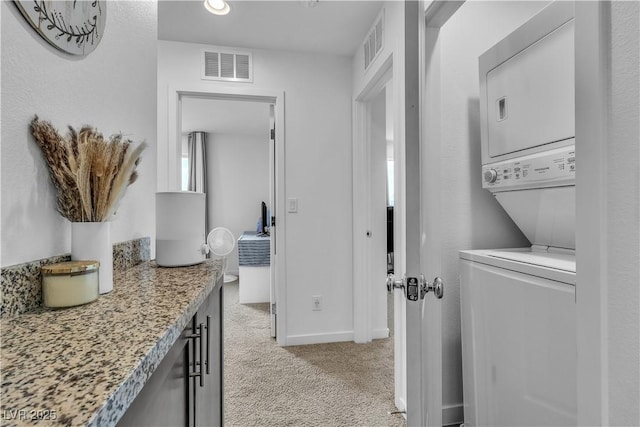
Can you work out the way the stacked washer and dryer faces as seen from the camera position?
facing the viewer and to the left of the viewer

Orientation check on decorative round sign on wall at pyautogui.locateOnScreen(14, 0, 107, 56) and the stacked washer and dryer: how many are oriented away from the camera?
0

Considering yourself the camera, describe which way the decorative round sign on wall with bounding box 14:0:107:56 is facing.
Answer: facing the viewer and to the right of the viewer

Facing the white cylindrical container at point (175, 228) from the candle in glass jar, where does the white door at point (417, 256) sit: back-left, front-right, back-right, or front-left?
front-right

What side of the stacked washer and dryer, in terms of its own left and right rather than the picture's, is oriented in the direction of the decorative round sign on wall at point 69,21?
front

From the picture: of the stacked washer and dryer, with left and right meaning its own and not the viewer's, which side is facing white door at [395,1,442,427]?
front

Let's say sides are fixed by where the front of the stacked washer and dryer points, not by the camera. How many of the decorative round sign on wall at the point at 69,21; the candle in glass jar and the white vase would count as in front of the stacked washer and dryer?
3

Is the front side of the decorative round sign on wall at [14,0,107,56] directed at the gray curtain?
no

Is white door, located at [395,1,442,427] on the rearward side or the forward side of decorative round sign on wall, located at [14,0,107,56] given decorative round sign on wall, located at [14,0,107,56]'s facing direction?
on the forward side

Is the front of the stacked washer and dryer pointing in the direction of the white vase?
yes

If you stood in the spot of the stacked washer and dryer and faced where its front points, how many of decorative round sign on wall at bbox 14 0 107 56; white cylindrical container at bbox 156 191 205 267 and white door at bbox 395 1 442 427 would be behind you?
0

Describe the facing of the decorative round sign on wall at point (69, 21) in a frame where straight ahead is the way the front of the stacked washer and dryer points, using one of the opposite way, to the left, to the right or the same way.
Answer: the opposite way
